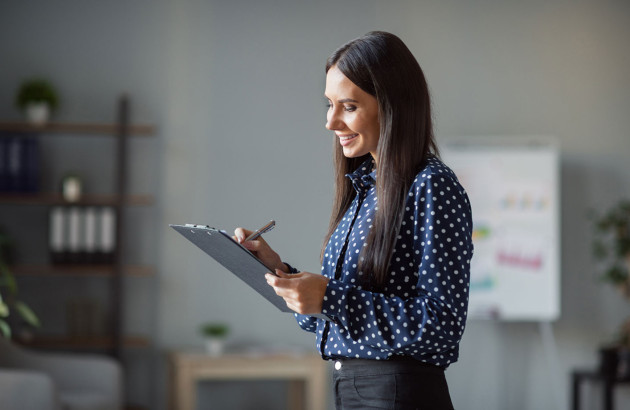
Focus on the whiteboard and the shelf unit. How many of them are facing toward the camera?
2

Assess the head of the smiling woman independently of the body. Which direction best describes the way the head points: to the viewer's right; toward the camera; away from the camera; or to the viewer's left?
to the viewer's left

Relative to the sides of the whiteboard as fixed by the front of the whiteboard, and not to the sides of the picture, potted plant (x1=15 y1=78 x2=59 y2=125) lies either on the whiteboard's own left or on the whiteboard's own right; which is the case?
on the whiteboard's own right

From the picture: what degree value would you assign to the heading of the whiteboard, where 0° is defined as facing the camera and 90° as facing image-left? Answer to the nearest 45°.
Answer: approximately 0°

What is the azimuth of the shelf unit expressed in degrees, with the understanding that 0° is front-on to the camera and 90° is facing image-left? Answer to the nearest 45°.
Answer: approximately 0°

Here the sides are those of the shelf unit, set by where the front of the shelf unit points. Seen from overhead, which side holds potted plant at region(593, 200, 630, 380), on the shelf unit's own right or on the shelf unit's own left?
on the shelf unit's own left

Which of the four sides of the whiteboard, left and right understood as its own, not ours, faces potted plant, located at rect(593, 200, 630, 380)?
left

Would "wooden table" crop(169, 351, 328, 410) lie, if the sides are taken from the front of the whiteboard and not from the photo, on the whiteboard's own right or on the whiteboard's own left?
on the whiteboard's own right

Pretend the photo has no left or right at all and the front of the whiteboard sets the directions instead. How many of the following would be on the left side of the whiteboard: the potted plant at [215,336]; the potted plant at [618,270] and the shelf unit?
1
